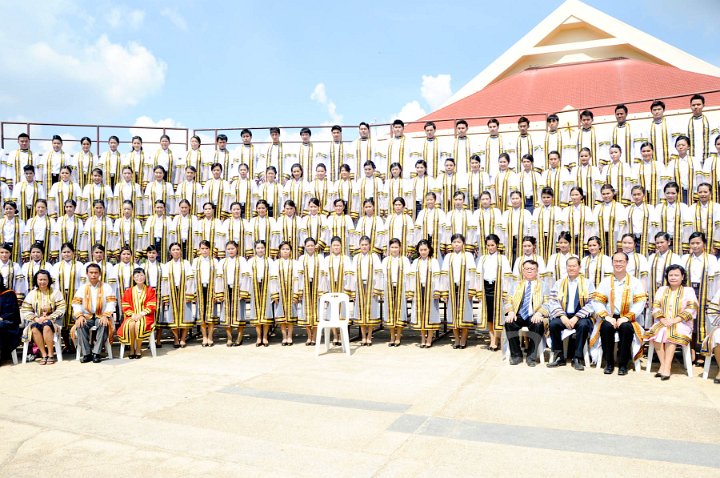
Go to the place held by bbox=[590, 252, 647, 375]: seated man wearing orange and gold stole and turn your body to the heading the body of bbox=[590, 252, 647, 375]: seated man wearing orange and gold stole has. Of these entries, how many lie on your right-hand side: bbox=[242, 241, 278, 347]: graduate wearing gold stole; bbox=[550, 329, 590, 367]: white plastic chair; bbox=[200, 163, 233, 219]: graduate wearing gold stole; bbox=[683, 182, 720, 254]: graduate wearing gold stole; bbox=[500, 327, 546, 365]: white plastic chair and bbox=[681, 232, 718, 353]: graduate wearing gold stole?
4

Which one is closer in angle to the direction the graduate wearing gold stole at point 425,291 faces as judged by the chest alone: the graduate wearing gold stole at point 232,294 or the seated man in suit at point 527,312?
the seated man in suit

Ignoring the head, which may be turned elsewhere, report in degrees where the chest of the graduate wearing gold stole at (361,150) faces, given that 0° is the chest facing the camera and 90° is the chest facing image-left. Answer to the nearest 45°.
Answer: approximately 0°

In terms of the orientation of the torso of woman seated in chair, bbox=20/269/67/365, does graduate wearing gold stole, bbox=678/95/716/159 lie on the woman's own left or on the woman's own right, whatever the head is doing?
on the woman's own left

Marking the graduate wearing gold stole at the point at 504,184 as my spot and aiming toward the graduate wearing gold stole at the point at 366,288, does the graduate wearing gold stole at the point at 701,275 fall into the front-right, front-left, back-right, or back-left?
back-left

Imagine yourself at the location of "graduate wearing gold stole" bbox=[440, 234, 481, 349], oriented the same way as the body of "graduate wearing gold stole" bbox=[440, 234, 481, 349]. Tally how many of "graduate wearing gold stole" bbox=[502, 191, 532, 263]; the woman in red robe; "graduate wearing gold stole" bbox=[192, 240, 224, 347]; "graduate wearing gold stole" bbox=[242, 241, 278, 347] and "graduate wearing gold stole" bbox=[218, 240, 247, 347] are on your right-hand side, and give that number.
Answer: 4

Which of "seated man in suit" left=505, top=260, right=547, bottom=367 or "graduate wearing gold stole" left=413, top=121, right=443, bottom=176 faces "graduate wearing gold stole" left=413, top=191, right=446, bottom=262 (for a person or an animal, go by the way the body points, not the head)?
"graduate wearing gold stole" left=413, top=121, right=443, bottom=176

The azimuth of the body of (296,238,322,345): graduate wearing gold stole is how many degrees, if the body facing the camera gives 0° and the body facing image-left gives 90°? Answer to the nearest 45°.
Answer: approximately 0°

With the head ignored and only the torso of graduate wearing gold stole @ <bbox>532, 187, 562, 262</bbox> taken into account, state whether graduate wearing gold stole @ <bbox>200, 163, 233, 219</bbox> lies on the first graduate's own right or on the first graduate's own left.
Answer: on the first graduate's own right
